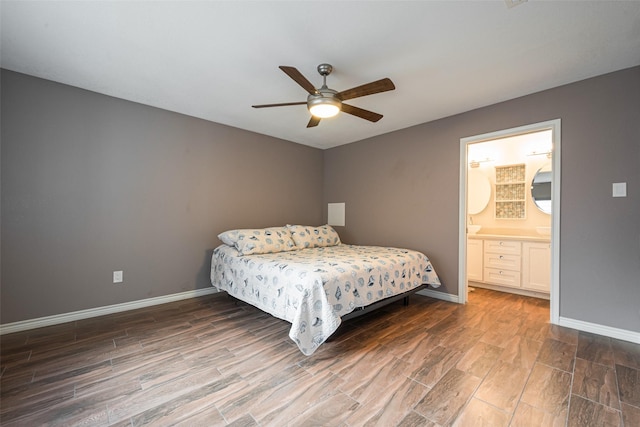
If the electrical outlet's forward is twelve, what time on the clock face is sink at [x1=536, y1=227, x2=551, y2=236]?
The sink is roughly at 10 o'clock from the electrical outlet.

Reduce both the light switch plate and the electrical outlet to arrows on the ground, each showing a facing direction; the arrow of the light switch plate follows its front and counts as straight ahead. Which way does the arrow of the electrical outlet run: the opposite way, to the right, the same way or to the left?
to the left

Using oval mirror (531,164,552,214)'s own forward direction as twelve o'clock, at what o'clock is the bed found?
The bed is roughly at 1 o'clock from the oval mirror.

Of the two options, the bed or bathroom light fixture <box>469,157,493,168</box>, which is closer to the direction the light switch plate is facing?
the bed

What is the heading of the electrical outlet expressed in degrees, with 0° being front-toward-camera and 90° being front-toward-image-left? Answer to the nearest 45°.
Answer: approximately 0°

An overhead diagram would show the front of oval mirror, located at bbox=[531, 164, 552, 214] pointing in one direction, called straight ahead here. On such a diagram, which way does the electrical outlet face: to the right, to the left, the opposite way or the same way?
to the left

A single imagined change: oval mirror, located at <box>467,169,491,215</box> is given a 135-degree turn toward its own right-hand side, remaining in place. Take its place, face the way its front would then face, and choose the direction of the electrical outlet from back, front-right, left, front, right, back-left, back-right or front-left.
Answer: left

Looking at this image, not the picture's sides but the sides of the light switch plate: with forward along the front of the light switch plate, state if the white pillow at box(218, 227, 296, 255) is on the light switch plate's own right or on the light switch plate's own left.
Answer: on the light switch plate's own right

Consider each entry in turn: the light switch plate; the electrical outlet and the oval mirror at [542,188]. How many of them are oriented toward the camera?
3

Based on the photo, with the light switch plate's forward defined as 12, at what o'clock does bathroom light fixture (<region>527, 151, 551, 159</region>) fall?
The bathroom light fixture is roughly at 5 o'clock from the light switch plate.

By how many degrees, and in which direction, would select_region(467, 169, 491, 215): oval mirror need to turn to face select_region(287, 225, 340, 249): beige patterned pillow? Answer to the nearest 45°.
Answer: approximately 45° to its right
